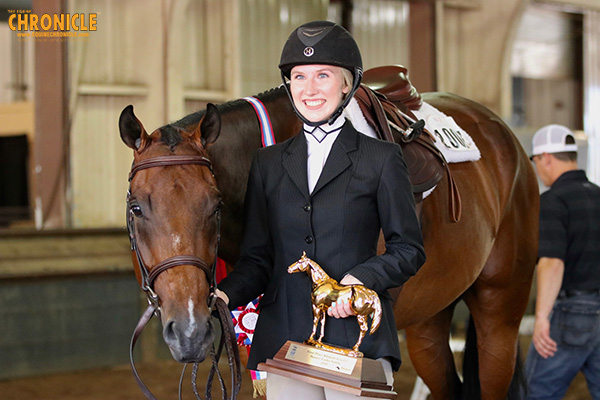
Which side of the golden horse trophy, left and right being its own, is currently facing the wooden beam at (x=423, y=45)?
right

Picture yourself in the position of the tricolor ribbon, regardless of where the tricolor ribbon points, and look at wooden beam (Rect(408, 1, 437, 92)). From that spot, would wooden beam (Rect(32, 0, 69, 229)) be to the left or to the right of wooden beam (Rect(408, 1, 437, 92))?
left

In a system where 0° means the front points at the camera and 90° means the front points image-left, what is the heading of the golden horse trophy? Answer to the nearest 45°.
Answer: approximately 90°

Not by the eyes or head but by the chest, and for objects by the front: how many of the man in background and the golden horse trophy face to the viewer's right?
0

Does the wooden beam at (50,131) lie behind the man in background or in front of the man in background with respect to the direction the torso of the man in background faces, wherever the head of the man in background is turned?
in front

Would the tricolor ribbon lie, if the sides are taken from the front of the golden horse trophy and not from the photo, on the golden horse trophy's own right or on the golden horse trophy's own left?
on the golden horse trophy's own right
